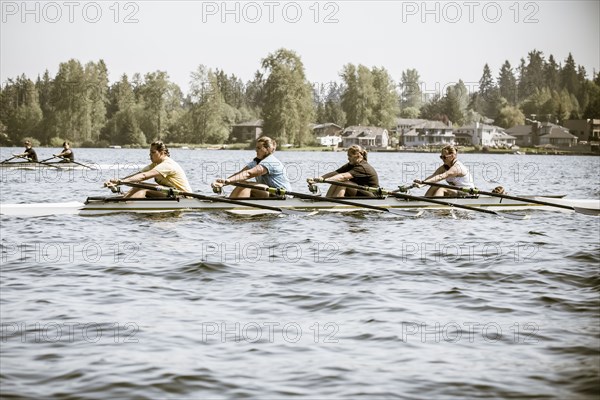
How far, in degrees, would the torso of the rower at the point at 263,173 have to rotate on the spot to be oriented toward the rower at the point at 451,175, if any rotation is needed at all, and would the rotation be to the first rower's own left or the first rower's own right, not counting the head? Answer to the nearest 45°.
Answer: approximately 180°

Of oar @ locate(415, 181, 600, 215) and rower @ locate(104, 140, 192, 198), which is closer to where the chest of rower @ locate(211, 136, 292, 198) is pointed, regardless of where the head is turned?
the rower

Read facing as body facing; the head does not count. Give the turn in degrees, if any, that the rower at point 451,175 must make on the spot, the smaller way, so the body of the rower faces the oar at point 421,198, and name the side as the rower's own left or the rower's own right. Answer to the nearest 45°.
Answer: approximately 45° to the rower's own left

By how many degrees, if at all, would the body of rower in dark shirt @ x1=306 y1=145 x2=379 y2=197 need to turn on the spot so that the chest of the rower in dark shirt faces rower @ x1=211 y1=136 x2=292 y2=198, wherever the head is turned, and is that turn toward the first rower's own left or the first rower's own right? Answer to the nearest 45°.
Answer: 0° — they already face them

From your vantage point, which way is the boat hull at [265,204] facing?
to the viewer's right

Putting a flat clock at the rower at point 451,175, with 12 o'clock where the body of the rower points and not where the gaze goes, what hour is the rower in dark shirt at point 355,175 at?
The rower in dark shirt is roughly at 11 o'clock from the rower.

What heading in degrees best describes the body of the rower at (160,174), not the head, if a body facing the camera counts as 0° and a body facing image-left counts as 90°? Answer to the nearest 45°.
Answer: approximately 90°

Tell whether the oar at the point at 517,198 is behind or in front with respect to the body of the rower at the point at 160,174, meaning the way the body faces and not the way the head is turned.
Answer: behind
